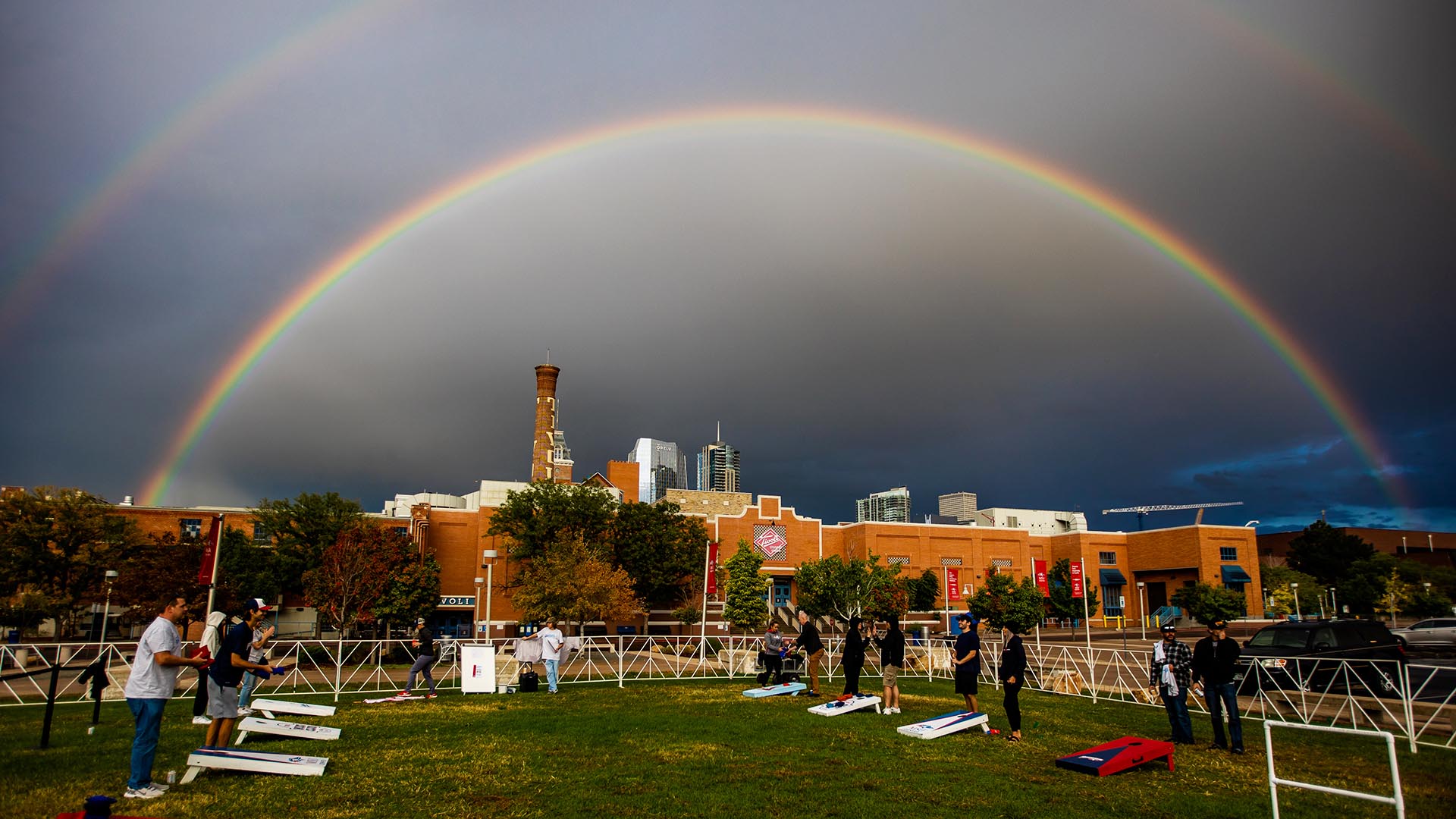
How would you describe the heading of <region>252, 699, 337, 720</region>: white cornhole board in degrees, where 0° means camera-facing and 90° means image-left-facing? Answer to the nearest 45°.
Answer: approximately 270°

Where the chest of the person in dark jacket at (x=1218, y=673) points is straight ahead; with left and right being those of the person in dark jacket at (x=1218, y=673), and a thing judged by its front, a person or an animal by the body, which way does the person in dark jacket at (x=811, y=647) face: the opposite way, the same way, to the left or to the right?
to the right

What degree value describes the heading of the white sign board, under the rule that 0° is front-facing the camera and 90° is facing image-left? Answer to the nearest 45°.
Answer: approximately 0°

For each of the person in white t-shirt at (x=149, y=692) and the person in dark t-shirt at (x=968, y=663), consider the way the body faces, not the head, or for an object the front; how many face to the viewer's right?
1

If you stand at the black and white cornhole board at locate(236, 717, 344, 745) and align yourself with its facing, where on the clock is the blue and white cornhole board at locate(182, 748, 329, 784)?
the blue and white cornhole board at locate(182, 748, 329, 784) is roughly at 3 o'clock from the black and white cornhole board at locate(236, 717, 344, 745).

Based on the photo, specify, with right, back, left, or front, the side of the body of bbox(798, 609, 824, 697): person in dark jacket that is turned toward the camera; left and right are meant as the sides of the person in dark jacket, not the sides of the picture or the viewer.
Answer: left

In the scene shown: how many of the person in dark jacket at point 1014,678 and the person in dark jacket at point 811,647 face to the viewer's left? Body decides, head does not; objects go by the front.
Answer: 2

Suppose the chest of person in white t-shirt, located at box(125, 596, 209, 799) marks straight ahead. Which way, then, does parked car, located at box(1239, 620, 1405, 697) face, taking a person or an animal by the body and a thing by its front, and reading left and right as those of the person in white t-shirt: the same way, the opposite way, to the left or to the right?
the opposite way

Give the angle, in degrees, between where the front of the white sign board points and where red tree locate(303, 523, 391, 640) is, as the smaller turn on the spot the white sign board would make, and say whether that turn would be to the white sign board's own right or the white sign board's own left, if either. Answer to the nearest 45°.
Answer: approximately 180°

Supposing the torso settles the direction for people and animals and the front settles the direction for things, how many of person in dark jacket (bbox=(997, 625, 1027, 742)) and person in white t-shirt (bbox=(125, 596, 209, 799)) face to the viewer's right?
1

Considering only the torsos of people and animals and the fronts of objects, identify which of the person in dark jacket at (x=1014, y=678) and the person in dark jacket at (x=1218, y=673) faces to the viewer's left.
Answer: the person in dark jacket at (x=1014, y=678)
